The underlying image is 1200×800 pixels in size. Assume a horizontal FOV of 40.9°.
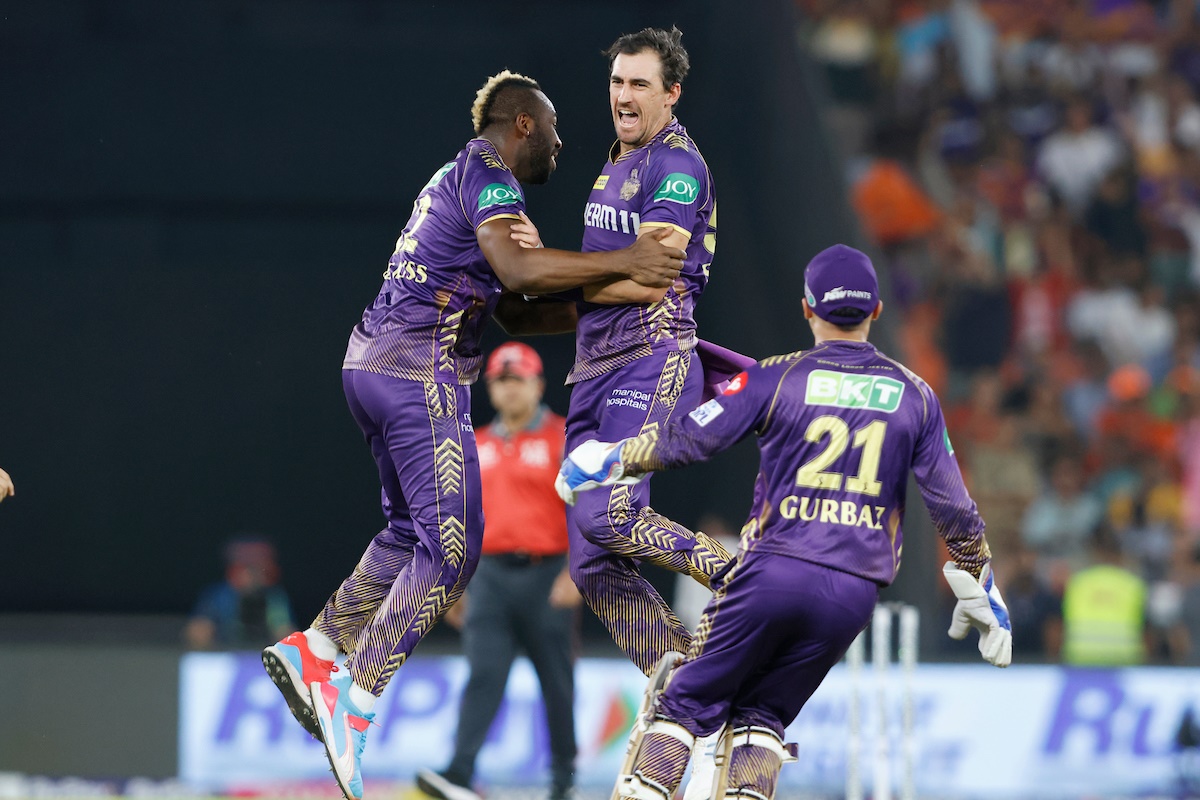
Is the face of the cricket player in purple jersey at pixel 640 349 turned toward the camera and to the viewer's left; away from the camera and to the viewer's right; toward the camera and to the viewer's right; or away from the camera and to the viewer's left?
toward the camera and to the viewer's left

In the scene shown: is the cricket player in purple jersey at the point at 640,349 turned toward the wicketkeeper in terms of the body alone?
no

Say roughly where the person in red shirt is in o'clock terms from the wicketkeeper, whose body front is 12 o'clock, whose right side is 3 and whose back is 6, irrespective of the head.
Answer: The person in red shirt is roughly at 11 o'clock from the wicketkeeper.

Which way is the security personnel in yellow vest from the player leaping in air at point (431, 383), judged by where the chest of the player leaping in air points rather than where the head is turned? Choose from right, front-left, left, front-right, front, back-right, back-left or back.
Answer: front

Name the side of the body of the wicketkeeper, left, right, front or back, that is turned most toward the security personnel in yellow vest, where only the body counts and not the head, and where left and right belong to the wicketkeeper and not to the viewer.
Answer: front

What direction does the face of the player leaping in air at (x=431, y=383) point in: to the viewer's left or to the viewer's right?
to the viewer's right

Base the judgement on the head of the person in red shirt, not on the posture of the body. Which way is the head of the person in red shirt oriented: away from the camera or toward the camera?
toward the camera

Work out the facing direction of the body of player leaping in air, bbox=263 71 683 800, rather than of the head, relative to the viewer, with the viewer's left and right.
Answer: facing away from the viewer and to the right of the viewer

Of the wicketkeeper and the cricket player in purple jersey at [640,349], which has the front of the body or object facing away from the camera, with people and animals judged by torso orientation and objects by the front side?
the wicketkeeper

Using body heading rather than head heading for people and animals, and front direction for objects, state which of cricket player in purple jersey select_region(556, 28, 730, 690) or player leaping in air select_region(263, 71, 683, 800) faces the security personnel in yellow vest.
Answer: the player leaping in air

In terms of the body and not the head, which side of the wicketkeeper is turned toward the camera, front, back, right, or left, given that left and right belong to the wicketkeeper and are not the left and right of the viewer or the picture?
back
